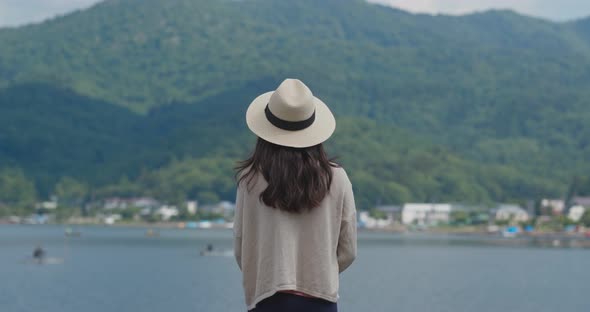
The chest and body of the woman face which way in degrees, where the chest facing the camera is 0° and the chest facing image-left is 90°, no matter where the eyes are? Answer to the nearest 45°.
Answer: approximately 180°

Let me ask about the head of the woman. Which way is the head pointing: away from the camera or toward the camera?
away from the camera
